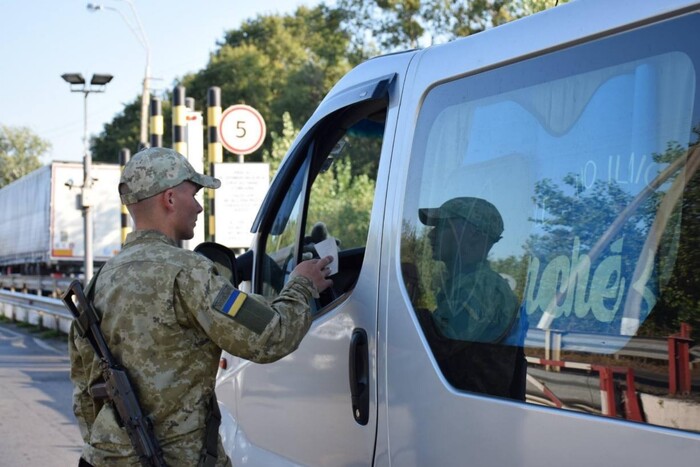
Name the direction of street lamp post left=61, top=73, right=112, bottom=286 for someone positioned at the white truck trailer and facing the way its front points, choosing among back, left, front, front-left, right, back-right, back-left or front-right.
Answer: back-left

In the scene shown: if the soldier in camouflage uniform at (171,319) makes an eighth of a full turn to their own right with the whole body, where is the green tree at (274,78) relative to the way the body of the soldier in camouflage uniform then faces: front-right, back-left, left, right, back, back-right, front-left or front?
left

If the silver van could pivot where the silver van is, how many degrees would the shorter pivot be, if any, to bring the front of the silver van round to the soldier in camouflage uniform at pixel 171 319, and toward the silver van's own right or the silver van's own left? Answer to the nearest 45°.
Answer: approximately 45° to the silver van's own left

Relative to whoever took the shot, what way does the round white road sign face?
facing the viewer

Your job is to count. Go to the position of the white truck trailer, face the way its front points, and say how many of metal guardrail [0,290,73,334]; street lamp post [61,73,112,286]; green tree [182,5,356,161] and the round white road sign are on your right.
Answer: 1

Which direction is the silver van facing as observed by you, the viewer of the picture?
facing away from the viewer and to the left of the viewer

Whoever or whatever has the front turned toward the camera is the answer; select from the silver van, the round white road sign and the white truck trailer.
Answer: the round white road sign

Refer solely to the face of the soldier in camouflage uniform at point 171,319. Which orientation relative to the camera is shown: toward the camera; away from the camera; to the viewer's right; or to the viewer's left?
to the viewer's right

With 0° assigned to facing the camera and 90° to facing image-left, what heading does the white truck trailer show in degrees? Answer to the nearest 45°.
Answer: approximately 135°
